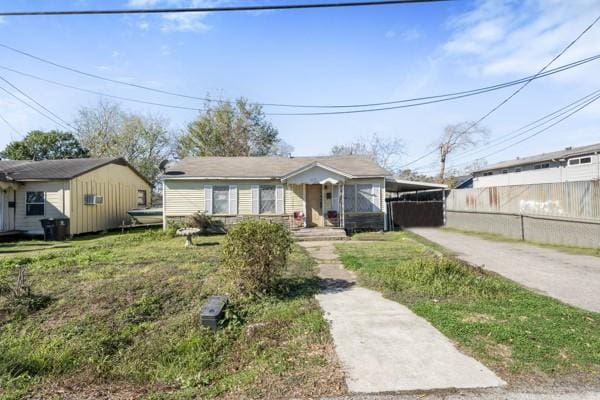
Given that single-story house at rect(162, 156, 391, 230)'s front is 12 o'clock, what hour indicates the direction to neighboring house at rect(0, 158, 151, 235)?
The neighboring house is roughly at 3 o'clock from the single-story house.

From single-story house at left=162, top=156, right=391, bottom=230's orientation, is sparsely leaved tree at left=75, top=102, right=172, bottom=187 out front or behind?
behind

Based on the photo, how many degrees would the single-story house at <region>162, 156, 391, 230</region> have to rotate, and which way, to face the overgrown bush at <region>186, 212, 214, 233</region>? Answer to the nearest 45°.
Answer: approximately 90° to its right

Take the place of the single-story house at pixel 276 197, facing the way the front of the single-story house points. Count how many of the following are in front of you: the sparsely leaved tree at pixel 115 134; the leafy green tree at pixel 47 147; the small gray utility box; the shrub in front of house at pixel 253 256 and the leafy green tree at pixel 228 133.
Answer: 2

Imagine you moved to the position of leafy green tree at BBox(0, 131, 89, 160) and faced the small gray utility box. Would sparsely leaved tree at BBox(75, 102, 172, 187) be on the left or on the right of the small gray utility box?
left

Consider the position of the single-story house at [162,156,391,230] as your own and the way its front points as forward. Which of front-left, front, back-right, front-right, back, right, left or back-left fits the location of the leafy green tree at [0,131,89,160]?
back-right

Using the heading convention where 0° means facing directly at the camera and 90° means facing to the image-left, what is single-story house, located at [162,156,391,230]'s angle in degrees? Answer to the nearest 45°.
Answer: approximately 0°

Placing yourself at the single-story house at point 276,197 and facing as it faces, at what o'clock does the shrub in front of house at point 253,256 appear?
The shrub in front of house is roughly at 12 o'clock from the single-story house.

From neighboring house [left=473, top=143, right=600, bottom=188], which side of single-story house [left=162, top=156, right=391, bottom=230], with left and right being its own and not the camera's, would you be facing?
left

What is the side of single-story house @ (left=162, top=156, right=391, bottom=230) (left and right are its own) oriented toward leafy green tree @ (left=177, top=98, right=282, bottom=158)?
back

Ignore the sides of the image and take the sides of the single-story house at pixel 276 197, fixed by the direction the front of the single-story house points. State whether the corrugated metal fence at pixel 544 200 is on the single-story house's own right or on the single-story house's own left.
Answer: on the single-story house's own left

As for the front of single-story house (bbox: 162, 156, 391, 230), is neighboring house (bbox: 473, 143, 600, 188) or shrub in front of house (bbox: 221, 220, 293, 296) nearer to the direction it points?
the shrub in front of house
